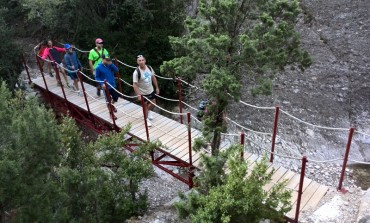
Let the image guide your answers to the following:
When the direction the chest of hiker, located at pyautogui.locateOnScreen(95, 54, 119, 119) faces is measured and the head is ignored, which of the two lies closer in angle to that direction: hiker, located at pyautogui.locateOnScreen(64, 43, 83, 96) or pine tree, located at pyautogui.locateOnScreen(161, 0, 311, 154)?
the pine tree

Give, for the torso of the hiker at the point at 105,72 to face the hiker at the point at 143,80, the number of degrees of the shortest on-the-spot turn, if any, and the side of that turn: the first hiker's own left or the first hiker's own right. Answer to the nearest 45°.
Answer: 0° — they already face them

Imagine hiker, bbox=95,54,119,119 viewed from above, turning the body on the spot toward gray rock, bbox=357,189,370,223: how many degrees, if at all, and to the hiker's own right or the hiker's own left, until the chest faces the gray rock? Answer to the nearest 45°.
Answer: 0° — they already face it

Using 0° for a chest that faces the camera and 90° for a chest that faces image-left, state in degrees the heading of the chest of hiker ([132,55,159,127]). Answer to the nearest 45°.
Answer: approximately 0°

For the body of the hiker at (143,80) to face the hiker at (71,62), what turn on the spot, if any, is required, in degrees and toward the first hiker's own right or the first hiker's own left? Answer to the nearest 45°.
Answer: approximately 135° to the first hiker's own right

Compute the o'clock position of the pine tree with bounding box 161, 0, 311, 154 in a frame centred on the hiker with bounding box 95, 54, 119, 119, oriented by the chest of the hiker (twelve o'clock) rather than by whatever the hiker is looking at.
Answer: The pine tree is roughly at 12 o'clock from the hiker.

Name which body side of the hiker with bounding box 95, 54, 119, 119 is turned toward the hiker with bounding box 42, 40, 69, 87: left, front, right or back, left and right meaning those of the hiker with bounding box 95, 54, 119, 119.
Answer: back

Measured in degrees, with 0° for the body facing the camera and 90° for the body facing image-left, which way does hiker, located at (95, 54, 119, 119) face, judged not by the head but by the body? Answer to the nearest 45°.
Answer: approximately 315°

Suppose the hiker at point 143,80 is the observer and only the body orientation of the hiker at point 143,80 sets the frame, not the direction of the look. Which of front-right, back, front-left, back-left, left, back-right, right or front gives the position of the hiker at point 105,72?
back-right

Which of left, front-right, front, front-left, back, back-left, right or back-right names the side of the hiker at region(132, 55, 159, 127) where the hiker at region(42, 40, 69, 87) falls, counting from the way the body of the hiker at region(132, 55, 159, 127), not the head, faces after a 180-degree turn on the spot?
front-left

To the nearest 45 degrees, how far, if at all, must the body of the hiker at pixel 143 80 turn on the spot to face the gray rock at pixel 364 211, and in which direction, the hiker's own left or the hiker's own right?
approximately 45° to the hiker's own left
